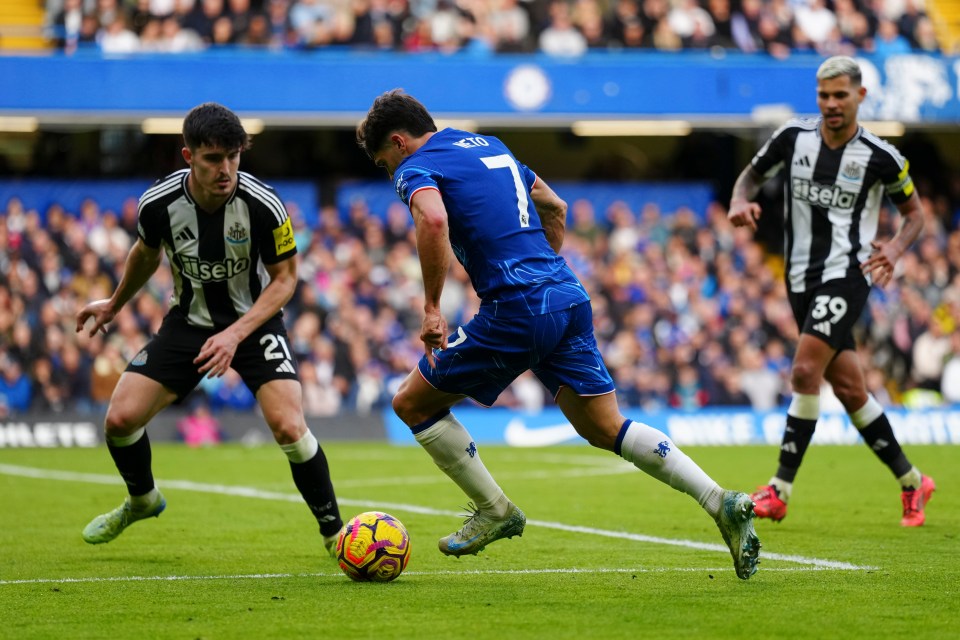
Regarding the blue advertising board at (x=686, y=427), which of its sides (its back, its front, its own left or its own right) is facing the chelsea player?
front

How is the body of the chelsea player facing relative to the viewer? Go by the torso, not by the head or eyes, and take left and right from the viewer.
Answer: facing away from the viewer and to the left of the viewer

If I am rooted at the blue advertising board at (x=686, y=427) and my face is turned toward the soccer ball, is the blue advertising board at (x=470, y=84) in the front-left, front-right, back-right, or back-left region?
back-right

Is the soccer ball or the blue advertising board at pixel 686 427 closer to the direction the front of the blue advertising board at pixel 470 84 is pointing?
the soccer ball

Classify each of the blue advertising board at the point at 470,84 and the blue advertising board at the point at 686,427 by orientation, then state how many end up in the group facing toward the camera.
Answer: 2

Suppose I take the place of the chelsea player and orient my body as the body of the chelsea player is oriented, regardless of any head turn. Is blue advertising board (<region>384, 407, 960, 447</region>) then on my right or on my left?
on my right

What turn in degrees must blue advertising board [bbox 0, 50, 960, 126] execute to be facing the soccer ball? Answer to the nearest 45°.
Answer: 0° — it already faces it

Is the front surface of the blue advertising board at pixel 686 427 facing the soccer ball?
yes

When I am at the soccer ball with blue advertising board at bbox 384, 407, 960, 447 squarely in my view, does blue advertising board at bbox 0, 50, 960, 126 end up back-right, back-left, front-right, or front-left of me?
front-left

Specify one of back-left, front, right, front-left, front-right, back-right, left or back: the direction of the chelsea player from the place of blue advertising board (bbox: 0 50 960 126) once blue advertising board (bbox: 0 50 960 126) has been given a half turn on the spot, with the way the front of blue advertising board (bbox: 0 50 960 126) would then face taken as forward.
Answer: back

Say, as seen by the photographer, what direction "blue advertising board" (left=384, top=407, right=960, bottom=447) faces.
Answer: facing the viewer

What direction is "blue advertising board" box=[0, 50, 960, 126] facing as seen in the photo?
toward the camera

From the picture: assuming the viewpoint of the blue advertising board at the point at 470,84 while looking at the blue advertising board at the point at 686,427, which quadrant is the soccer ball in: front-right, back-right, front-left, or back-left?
front-right
